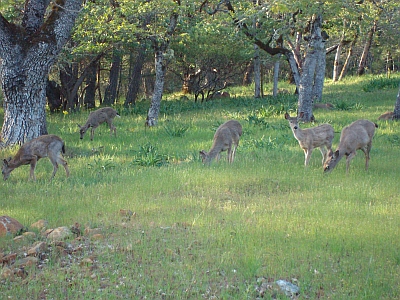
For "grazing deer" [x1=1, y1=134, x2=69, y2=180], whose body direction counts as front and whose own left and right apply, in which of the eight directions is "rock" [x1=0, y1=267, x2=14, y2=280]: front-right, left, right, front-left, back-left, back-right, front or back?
left

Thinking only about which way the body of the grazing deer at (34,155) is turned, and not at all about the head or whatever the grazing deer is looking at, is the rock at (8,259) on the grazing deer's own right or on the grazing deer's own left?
on the grazing deer's own left

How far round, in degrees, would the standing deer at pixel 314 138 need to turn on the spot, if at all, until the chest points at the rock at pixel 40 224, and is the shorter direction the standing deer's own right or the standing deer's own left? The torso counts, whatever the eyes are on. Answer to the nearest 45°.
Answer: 0° — it already faces it

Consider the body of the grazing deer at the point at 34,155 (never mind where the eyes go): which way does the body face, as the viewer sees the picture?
to the viewer's left

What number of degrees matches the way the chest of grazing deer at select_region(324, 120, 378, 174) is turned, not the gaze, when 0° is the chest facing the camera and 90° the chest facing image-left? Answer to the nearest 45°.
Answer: approximately 45°

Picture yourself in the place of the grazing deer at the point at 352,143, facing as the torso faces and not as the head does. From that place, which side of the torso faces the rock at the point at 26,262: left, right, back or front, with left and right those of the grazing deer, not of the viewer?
front

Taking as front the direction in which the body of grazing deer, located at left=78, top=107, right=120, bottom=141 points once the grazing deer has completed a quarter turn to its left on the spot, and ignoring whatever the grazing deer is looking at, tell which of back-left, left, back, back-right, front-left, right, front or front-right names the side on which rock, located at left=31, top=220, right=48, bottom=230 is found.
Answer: front-right

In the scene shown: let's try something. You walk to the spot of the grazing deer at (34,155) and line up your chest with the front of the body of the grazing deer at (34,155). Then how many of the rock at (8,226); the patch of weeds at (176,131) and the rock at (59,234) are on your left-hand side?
2

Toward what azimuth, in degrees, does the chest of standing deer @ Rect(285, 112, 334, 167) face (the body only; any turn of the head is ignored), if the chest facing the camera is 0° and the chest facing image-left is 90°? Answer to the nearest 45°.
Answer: approximately 45°

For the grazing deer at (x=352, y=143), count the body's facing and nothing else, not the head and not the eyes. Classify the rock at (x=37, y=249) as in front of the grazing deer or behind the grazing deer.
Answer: in front

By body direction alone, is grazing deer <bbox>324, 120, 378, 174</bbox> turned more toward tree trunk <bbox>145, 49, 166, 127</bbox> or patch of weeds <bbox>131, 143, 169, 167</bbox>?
the patch of weeds

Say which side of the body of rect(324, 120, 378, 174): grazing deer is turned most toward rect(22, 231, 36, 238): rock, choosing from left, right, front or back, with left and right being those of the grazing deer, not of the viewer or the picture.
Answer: front

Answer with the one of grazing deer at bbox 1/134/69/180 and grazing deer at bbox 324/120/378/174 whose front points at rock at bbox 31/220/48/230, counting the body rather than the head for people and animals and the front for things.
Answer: grazing deer at bbox 324/120/378/174

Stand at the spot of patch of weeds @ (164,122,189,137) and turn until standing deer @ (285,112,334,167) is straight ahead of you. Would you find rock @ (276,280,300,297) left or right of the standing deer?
right
